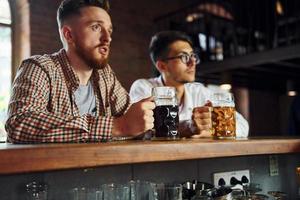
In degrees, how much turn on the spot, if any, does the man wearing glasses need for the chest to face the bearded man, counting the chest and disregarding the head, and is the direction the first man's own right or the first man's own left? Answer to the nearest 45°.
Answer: approximately 45° to the first man's own right

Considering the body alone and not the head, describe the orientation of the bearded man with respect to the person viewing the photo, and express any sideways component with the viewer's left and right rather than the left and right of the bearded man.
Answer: facing the viewer and to the right of the viewer

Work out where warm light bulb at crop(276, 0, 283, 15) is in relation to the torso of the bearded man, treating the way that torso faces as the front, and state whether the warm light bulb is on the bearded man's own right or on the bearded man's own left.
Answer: on the bearded man's own left

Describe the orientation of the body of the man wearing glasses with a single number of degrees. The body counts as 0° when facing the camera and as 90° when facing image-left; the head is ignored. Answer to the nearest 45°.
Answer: approximately 315°

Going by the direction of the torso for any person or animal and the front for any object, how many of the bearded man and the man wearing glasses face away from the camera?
0

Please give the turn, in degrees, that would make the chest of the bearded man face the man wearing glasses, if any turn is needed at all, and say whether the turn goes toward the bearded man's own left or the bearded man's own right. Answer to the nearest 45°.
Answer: approximately 90° to the bearded man's own left
